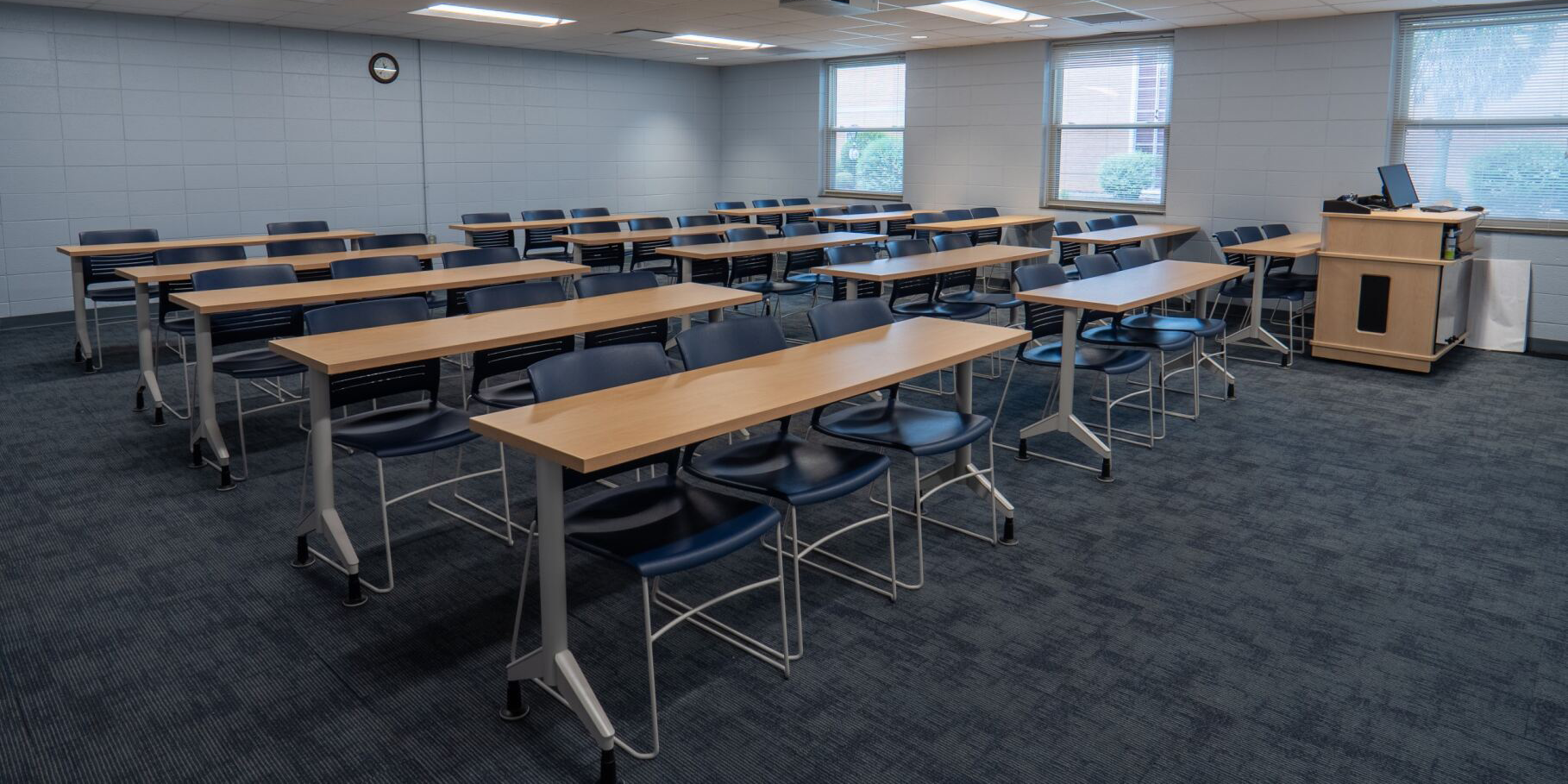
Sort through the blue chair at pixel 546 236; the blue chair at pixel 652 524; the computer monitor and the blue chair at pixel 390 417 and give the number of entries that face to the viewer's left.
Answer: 0

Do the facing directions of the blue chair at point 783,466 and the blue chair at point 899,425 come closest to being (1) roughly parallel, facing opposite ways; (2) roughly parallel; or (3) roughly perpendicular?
roughly parallel

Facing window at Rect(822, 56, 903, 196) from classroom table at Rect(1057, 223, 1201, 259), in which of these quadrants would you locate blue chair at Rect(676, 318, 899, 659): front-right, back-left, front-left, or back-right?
back-left

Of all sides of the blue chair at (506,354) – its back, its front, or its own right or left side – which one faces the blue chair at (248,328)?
back

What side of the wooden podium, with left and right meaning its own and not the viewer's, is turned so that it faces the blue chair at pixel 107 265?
front

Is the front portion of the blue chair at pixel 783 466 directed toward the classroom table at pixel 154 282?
no

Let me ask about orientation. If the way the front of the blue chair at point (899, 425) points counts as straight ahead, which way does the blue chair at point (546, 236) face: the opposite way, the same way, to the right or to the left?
the same way
